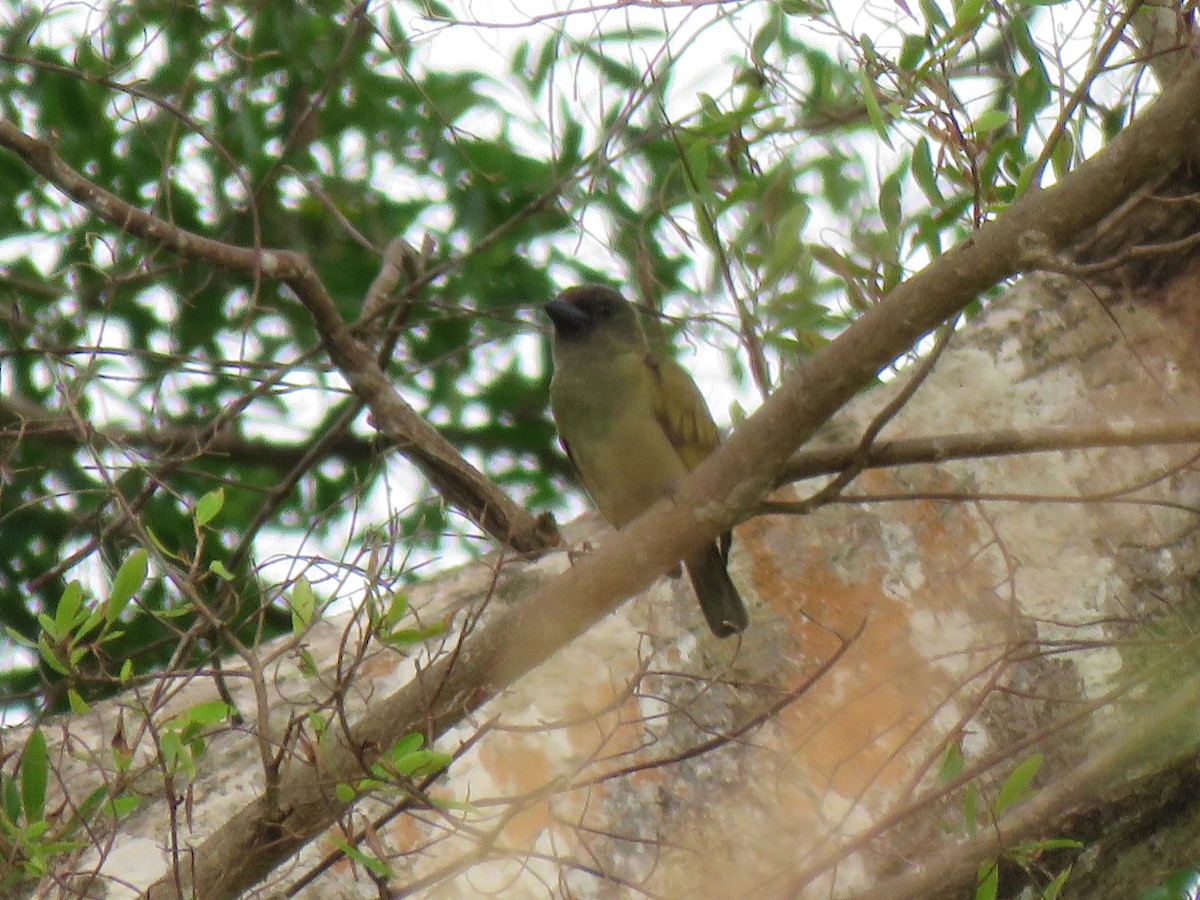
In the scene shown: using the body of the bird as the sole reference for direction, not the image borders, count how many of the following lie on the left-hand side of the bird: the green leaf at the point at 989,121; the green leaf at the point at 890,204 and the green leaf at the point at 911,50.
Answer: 3

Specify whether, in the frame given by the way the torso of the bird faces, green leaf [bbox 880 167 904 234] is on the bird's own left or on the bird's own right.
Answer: on the bird's own left

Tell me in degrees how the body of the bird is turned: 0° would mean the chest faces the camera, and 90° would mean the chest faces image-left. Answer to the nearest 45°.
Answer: approximately 45°
